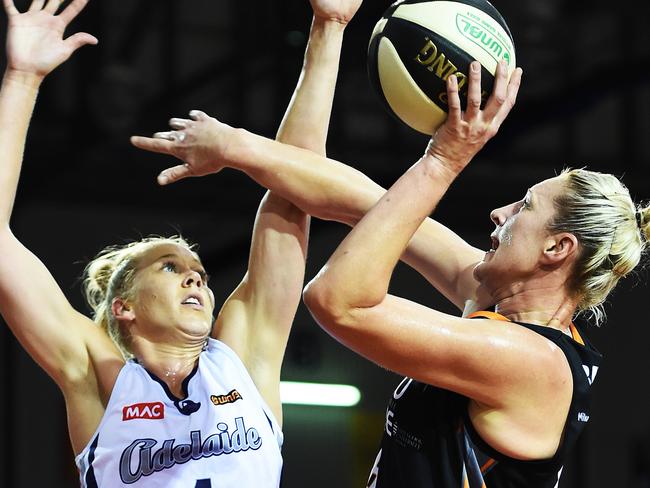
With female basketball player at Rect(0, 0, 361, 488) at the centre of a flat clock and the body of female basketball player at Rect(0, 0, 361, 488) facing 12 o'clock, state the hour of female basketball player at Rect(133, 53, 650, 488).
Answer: female basketball player at Rect(133, 53, 650, 488) is roughly at 10 o'clock from female basketball player at Rect(0, 0, 361, 488).

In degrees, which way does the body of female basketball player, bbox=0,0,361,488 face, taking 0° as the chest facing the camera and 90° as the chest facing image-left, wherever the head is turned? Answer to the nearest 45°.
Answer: approximately 0°

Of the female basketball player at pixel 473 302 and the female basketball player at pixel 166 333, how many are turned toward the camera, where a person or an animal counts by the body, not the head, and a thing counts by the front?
1

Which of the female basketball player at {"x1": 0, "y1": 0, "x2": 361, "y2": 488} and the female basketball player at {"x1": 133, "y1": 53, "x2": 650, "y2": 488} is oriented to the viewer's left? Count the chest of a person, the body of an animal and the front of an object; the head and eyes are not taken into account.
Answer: the female basketball player at {"x1": 133, "y1": 53, "x2": 650, "y2": 488}

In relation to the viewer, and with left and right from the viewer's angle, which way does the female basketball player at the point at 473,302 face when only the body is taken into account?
facing to the left of the viewer

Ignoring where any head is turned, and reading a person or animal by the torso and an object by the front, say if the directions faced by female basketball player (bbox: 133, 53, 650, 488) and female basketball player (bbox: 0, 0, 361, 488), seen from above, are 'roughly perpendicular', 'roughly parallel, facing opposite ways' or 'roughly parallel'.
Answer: roughly perpendicular
